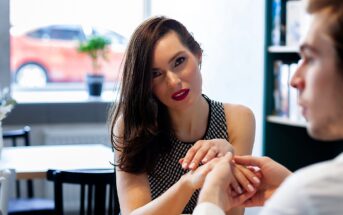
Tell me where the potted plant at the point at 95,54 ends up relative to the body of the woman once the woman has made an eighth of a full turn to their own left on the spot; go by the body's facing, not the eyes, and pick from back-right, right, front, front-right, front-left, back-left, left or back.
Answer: back-left

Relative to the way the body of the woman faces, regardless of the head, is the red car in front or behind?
behind

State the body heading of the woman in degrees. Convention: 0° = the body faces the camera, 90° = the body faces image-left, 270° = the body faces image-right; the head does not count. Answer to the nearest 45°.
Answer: approximately 0°

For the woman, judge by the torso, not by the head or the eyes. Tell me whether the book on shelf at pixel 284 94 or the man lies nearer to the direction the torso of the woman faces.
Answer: the man

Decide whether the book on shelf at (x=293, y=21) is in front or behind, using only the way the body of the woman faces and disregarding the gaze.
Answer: behind

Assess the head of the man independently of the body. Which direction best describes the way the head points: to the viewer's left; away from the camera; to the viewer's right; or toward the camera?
to the viewer's left
